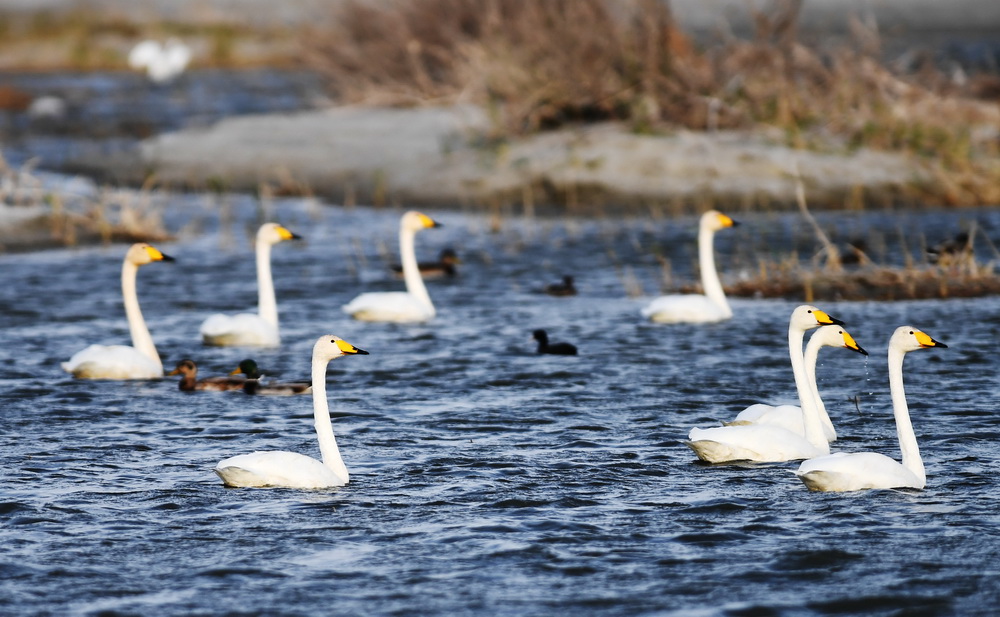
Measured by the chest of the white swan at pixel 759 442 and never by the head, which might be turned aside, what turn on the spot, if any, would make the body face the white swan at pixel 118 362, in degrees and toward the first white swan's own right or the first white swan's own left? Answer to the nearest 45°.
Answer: approximately 135° to the first white swan's own left

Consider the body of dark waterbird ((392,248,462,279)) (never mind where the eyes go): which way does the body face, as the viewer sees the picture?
to the viewer's right

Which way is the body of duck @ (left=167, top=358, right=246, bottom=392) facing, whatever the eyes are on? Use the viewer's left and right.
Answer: facing to the left of the viewer

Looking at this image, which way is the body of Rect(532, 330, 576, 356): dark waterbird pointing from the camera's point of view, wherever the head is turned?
to the viewer's left

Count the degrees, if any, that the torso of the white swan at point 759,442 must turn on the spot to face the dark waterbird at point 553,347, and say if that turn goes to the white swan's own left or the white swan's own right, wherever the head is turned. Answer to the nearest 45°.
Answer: approximately 135° to the white swan's own left

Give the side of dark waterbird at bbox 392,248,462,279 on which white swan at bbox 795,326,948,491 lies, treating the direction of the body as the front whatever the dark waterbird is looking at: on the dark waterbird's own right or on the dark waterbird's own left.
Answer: on the dark waterbird's own right

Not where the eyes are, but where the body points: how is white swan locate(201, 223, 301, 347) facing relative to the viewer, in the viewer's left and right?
facing to the right of the viewer

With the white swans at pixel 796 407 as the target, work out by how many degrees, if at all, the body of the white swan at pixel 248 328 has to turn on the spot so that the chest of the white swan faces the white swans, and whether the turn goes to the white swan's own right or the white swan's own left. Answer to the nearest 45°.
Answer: approximately 45° to the white swan's own right

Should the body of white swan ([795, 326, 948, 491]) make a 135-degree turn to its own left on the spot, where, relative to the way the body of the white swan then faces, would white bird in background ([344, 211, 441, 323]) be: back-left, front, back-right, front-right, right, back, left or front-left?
front

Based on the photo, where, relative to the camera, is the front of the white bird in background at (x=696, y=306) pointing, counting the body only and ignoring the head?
to the viewer's right

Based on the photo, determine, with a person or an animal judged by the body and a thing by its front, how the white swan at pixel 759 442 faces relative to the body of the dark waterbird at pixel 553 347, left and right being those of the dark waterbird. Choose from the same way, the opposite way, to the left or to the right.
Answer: the opposite way

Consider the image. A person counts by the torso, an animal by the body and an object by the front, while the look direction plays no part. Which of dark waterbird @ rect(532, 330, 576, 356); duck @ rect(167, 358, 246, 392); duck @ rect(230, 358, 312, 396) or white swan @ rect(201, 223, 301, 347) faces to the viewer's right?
the white swan

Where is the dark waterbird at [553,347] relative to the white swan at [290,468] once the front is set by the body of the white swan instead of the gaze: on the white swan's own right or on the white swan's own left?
on the white swan's own left

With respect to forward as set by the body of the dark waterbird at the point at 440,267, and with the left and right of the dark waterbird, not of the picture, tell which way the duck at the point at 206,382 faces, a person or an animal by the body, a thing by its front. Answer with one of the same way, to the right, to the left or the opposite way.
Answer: the opposite way

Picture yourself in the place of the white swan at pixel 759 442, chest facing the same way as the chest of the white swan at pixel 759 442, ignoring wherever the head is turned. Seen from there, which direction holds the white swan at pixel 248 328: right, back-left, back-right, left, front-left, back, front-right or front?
back-left

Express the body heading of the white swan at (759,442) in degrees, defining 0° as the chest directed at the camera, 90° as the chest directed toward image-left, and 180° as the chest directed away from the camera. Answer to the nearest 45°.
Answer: approximately 270°
